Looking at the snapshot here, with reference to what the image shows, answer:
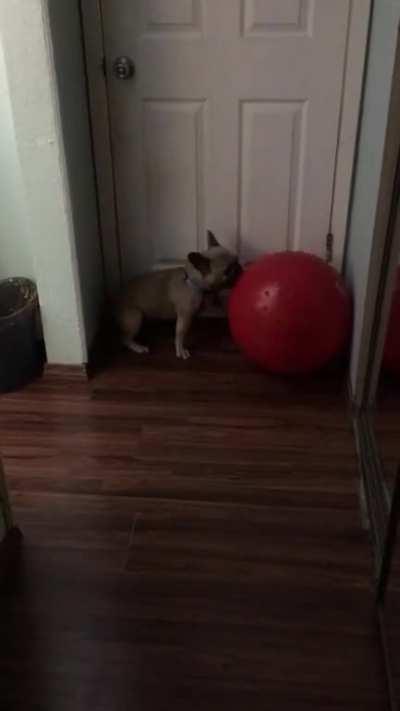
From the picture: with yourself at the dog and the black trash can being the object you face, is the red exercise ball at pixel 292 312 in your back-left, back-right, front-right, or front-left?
back-left

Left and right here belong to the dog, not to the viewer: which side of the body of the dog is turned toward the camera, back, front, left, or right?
right

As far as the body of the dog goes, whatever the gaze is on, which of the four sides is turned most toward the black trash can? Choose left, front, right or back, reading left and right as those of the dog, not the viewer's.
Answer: back
